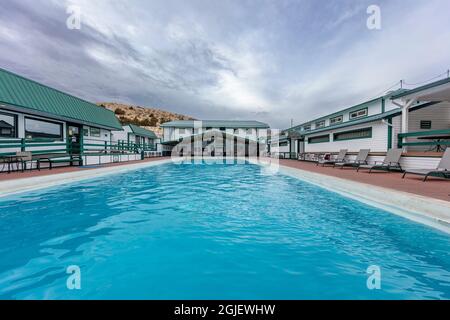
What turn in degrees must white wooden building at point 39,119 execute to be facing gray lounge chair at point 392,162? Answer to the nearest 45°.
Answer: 0° — it already faces it

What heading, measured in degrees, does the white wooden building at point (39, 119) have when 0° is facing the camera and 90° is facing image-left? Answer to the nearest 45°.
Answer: approximately 315°

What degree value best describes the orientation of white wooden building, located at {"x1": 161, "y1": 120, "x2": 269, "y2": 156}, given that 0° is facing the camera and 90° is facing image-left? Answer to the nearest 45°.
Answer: approximately 0°

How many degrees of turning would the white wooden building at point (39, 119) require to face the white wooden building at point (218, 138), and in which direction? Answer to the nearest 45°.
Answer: approximately 90° to its left

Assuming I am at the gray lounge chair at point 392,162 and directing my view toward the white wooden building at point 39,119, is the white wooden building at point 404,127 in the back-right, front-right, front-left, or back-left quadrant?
back-right

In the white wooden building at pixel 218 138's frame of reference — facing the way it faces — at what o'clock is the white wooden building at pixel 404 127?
the white wooden building at pixel 404 127 is roughly at 11 o'clock from the white wooden building at pixel 218 138.

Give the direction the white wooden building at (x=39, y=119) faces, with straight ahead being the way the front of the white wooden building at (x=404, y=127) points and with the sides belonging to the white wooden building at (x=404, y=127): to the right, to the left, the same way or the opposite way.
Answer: the opposite way

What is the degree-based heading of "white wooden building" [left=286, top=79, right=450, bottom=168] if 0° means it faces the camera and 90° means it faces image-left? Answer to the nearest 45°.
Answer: approximately 45°

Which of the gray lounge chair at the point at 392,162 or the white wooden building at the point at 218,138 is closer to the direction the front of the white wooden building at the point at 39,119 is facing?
the gray lounge chair

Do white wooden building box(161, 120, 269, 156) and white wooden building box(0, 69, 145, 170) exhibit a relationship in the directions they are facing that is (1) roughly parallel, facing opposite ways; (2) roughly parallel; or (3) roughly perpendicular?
roughly perpendicular
